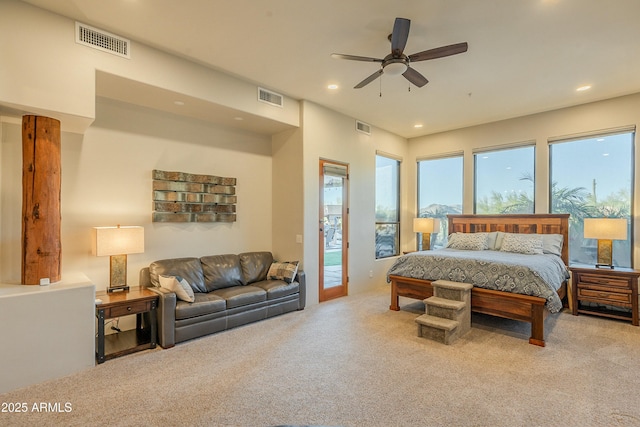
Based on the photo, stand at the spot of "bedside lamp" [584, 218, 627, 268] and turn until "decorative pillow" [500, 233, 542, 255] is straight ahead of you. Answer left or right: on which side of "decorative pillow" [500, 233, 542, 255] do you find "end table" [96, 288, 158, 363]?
left

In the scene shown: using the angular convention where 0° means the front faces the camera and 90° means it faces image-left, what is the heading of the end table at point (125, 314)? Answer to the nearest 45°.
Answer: approximately 315°

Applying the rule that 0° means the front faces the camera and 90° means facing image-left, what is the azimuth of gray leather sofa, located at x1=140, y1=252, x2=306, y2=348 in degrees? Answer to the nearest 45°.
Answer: approximately 315°

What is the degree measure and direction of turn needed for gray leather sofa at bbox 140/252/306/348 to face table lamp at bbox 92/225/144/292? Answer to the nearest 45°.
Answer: approximately 135° to its right

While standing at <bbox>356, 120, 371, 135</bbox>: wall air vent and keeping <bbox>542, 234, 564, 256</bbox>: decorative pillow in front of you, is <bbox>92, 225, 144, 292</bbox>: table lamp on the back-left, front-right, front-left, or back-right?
back-right
